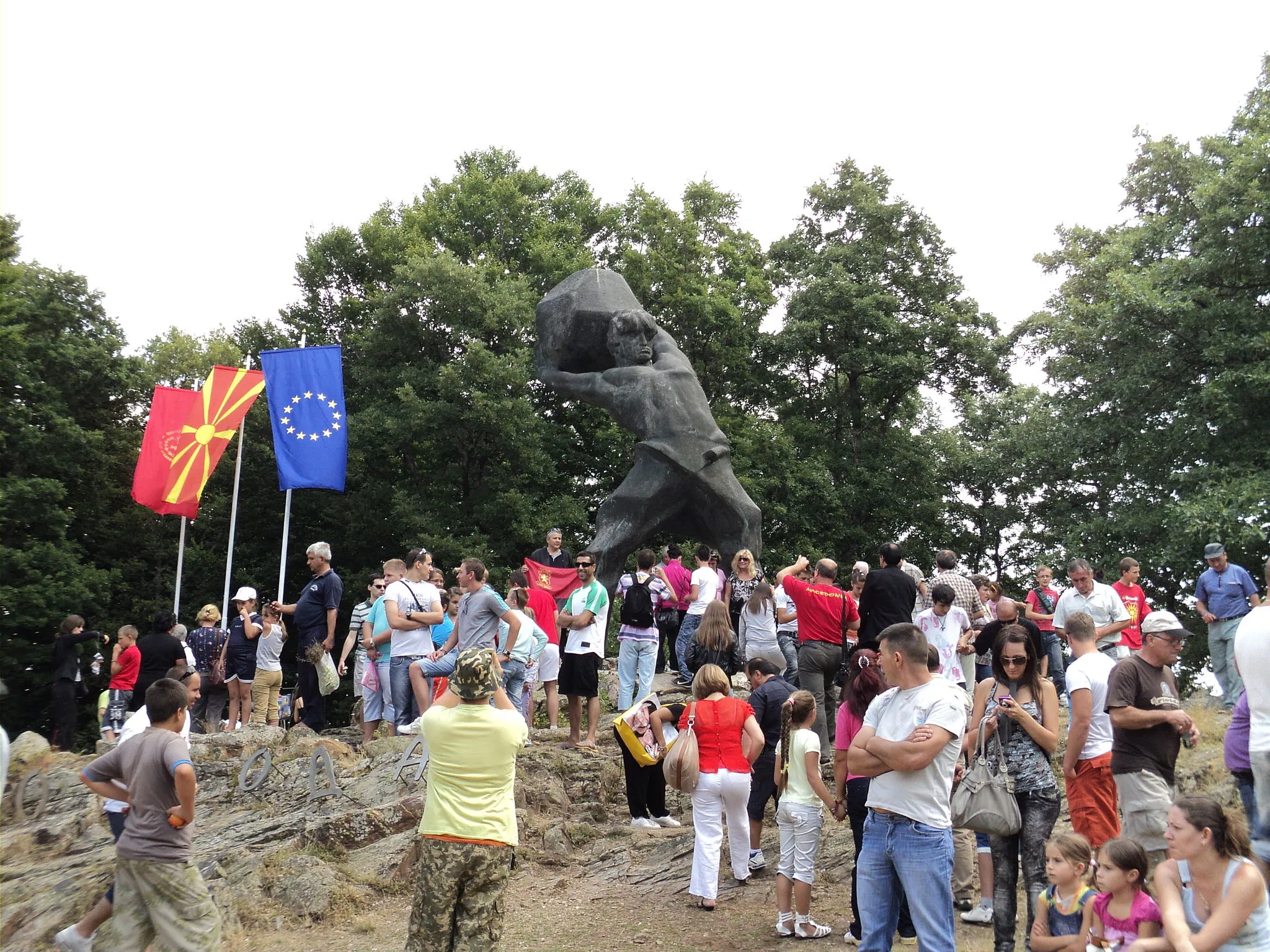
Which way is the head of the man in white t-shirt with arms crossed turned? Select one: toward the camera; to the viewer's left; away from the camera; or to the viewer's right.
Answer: to the viewer's left

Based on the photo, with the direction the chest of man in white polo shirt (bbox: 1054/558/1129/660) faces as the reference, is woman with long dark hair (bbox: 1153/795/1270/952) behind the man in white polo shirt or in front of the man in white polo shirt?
in front

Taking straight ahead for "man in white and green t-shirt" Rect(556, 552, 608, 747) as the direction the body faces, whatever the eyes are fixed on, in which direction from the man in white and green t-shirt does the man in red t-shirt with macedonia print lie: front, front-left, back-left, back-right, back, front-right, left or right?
left

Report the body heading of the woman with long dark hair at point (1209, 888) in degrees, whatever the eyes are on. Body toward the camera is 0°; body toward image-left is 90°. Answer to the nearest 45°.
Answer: approximately 45°

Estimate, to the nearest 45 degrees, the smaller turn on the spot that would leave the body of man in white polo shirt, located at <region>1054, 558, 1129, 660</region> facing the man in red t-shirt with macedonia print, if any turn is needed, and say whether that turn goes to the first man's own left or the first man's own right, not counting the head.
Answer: approximately 45° to the first man's own right

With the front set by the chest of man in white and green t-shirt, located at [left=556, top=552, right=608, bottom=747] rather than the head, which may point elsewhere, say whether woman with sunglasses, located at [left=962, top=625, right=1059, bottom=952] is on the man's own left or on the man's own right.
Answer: on the man's own left

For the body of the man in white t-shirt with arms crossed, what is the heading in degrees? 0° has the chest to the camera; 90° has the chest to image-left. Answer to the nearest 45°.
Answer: approximately 45°

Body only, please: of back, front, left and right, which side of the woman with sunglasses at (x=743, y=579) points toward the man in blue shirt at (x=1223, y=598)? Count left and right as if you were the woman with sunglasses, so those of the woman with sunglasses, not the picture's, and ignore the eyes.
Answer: left

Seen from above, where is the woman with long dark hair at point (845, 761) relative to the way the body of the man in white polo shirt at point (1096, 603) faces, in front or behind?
in front

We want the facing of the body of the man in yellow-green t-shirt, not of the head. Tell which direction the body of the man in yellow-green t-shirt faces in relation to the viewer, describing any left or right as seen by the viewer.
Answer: facing away from the viewer

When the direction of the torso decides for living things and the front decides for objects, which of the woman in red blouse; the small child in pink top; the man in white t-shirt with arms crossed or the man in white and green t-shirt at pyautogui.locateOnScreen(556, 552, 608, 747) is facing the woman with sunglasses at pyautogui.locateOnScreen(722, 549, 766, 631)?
the woman in red blouse

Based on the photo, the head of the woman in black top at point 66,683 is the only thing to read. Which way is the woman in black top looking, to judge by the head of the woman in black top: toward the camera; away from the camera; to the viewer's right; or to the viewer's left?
to the viewer's right
